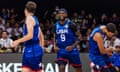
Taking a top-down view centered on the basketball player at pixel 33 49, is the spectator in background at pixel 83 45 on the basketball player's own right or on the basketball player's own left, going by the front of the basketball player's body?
on the basketball player's own right

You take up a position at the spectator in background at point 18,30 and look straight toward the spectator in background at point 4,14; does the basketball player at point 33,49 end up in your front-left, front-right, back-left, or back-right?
back-left
